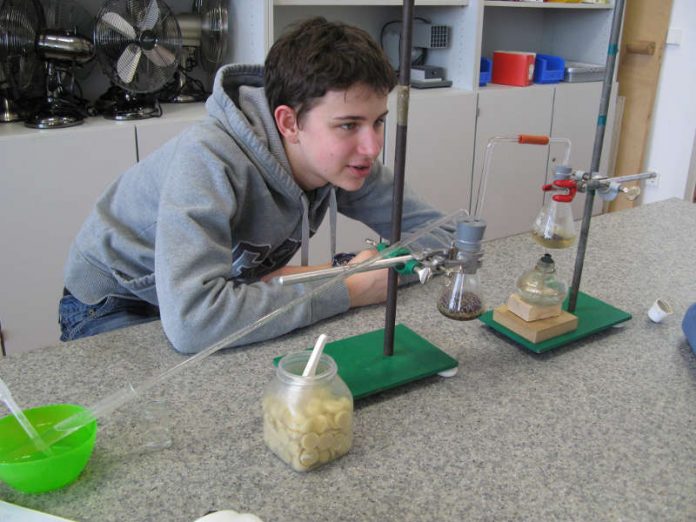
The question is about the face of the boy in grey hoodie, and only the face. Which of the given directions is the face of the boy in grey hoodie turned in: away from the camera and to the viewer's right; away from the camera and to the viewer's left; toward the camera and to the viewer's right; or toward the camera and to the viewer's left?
toward the camera and to the viewer's right

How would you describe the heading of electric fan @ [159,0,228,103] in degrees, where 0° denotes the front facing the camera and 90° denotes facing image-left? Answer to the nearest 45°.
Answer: approximately 270°

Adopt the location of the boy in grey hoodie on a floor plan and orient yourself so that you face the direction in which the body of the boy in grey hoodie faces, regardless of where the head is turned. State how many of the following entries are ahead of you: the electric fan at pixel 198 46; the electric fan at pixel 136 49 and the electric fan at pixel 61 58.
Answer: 0

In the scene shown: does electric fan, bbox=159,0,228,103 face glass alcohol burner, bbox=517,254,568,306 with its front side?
no

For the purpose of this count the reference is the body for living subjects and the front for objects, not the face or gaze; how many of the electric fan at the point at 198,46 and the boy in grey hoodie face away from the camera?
0

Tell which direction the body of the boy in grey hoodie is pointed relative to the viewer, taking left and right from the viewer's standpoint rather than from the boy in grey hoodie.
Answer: facing the viewer and to the right of the viewer

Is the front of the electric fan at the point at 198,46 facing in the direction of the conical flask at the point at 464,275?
no

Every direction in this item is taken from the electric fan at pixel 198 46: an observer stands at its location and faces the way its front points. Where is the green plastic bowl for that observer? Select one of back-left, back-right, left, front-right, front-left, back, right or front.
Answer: right

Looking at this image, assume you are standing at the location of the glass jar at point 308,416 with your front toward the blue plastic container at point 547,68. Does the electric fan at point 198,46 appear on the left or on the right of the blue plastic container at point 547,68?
left
